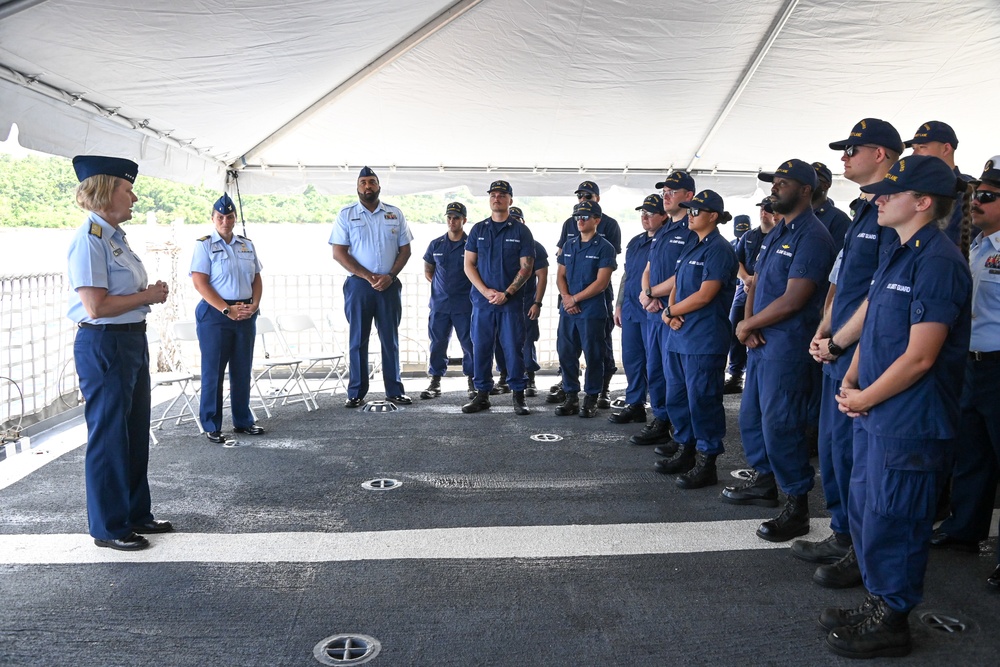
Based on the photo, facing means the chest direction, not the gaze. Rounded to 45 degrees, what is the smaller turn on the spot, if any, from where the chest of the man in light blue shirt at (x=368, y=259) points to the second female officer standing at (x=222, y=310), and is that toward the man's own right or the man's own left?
approximately 45° to the man's own right

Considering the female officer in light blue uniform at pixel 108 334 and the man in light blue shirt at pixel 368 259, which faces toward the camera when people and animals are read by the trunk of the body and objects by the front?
the man in light blue shirt

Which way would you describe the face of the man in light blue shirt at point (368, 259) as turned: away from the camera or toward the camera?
toward the camera

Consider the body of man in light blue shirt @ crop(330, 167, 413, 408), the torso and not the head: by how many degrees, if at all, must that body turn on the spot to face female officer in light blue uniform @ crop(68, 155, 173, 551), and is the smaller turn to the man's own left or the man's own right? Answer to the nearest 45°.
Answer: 0° — they already face them

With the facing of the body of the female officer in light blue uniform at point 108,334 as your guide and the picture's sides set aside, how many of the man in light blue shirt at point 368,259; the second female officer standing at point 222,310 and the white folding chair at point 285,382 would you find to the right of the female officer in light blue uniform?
0

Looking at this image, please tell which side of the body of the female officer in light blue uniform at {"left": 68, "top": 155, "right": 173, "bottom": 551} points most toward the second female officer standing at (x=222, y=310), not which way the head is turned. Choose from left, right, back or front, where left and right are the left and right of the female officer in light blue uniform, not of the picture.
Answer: left

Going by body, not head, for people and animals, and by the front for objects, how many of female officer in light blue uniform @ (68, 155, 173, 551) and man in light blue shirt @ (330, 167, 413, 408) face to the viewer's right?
1

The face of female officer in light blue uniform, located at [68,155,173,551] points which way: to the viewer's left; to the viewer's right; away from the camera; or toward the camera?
to the viewer's right

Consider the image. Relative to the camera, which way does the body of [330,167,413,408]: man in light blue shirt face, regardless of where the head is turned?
toward the camera

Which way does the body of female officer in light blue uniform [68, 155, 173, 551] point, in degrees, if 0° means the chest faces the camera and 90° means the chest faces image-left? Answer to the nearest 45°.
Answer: approximately 270°

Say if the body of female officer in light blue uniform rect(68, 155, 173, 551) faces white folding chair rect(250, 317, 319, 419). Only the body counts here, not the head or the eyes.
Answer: no
